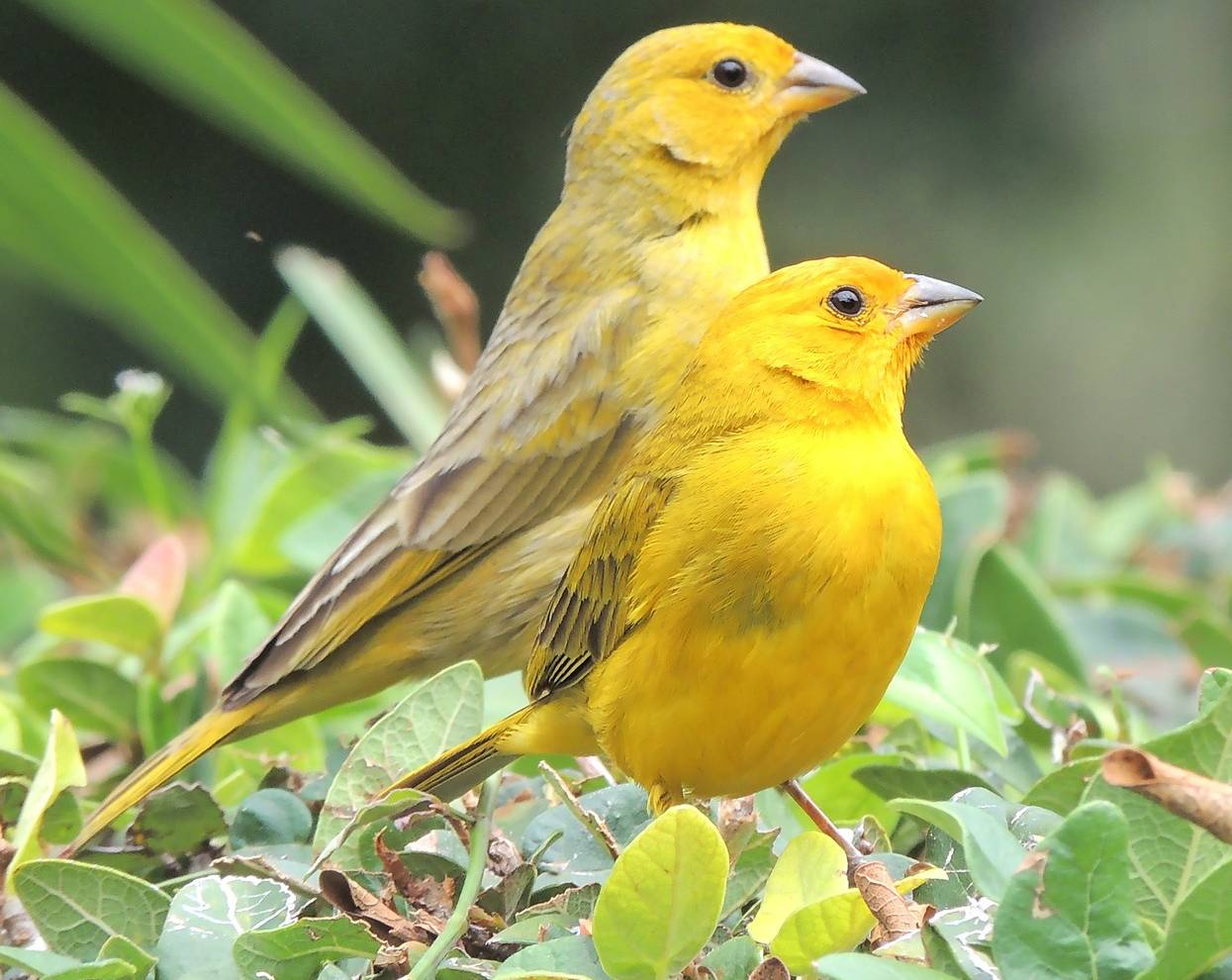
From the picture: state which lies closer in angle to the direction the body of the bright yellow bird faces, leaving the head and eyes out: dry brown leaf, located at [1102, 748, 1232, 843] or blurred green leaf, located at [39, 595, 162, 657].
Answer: the dry brown leaf

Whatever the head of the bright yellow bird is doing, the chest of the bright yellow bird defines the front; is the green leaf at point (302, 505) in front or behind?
behind

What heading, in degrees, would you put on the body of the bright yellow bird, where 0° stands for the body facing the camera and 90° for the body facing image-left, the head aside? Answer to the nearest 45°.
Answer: approximately 315°

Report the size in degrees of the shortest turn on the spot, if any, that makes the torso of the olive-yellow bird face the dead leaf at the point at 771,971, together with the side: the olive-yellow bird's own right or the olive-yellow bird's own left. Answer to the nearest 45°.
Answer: approximately 90° to the olive-yellow bird's own right

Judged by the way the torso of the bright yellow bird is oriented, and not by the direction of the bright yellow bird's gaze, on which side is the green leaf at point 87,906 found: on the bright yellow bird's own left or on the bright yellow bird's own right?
on the bright yellow bird's own right

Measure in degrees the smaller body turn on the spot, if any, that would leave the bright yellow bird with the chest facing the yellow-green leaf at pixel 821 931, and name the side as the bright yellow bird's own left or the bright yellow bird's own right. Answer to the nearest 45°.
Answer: approximately 45° to the bright yellow bird's own right

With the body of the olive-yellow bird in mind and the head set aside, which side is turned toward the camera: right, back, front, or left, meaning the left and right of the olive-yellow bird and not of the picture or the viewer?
right
